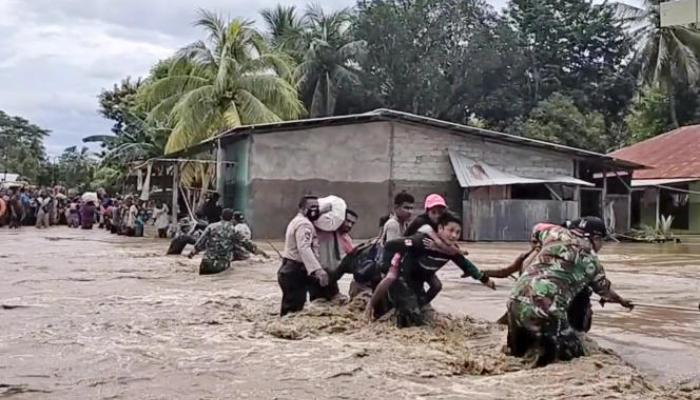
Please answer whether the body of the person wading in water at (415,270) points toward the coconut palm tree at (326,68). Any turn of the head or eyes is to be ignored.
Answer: no

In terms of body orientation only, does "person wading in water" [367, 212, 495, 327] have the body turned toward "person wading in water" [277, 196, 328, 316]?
no

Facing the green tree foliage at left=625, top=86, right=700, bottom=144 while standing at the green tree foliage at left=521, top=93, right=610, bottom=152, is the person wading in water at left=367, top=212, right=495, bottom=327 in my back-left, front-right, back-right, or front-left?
back-right

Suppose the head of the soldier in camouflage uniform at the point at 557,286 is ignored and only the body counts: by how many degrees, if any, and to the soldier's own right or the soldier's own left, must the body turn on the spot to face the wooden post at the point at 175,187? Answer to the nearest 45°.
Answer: approximately 90° to the soldier's own left

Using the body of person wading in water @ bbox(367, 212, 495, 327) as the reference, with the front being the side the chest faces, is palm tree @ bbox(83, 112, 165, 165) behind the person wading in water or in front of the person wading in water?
behind

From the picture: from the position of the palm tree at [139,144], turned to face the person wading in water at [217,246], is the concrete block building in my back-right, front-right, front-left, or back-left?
front-left
